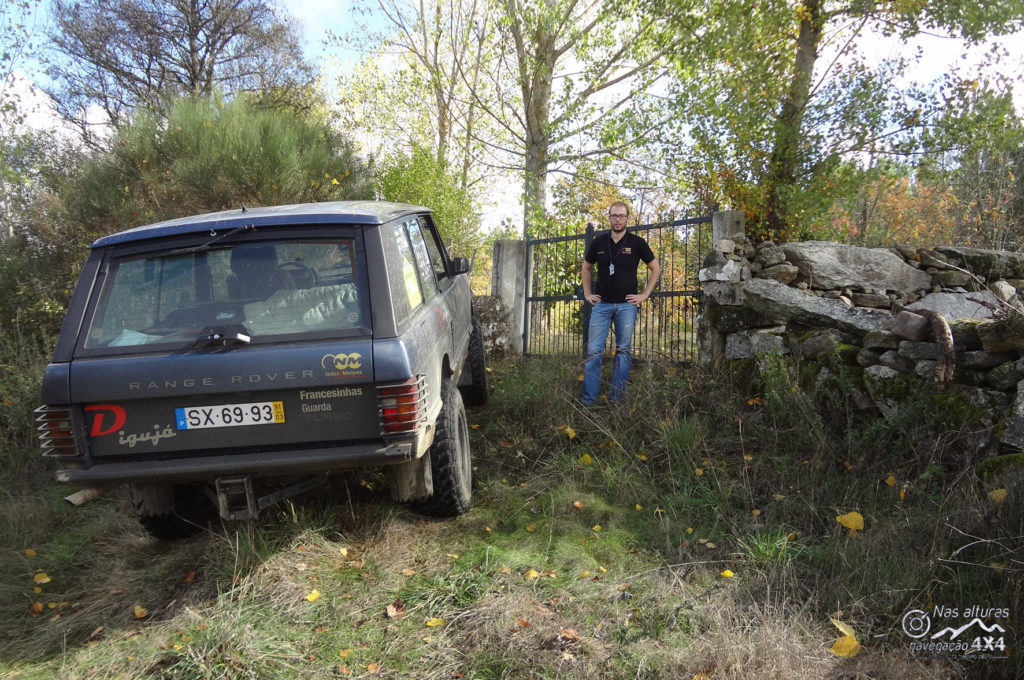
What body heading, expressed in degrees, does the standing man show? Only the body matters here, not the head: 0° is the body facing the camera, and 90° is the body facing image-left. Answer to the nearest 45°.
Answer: approximately 0°

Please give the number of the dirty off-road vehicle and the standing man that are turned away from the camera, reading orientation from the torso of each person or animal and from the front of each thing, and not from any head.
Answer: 1

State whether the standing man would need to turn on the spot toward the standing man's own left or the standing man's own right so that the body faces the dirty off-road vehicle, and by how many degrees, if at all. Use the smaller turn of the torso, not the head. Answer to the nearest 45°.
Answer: approximately 45° to the standing man's own right

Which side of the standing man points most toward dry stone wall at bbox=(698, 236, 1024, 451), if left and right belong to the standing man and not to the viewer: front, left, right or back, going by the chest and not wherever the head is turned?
left

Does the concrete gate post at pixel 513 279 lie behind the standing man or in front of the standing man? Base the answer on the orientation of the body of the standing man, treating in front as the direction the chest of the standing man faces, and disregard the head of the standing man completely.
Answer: behind

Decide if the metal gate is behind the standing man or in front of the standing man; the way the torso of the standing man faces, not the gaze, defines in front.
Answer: behind

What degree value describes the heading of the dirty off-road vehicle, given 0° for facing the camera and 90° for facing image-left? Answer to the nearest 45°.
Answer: approximately 180°

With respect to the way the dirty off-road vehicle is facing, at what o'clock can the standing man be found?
The standing man is roughly at 2 o'clock from the dirty off-road vehicle.

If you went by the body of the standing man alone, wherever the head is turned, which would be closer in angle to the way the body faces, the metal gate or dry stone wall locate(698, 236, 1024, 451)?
the dry stone wall

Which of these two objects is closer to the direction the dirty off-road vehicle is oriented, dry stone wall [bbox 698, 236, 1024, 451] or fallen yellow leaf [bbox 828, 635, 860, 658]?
the dry stone wall

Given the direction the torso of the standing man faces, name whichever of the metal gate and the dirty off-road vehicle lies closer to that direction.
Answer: the dirty off-road vehicle
